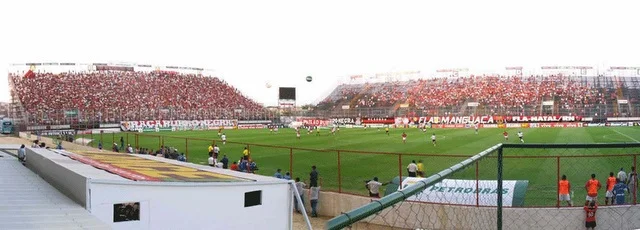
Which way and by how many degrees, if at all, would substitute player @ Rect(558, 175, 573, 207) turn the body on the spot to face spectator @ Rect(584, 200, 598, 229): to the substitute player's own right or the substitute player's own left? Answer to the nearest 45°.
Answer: approximately 135° to the substitute player's own right

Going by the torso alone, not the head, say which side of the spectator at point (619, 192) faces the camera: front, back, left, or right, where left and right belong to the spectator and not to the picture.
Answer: back

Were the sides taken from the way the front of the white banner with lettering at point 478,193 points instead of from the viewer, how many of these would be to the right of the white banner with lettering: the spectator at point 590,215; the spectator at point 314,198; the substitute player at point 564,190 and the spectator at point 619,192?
1

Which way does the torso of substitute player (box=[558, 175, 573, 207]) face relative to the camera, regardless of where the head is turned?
away from the camera

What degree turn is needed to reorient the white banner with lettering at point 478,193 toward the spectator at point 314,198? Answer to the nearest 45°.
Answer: approximately 90° to its right

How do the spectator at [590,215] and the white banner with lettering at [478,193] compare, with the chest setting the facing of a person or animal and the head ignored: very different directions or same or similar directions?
very different directions

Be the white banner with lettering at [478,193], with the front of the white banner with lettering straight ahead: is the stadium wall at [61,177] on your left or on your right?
on your right

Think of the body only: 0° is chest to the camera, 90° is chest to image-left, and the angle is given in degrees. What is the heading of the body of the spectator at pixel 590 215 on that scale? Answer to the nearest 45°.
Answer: approximately 180°

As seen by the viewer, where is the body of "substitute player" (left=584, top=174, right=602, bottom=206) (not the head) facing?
away from the camera

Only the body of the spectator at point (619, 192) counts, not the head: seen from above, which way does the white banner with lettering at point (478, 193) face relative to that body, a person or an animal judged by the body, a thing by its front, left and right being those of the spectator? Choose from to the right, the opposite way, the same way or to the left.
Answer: the opposite way
